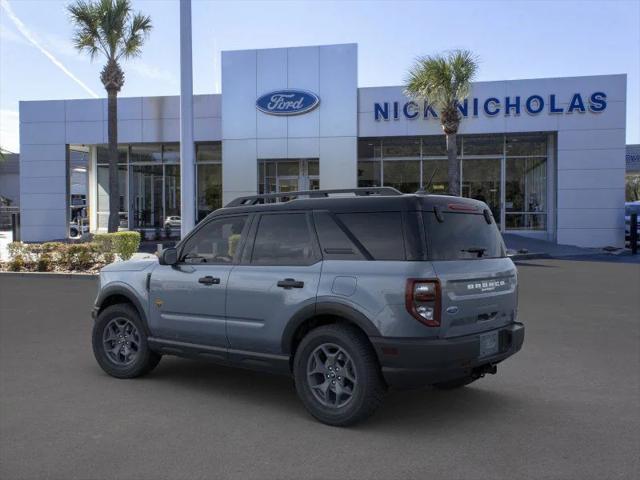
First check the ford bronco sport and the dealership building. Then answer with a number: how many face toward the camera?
1

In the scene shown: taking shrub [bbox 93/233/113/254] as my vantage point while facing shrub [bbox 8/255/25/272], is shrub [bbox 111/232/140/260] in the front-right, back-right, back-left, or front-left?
back-left

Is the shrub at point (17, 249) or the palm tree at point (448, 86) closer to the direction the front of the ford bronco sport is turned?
the shrub

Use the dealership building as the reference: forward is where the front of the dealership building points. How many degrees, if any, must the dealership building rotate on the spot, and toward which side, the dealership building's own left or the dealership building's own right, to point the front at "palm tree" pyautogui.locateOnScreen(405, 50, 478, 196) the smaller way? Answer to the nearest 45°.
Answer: approximately 45° to the dealership building's own left

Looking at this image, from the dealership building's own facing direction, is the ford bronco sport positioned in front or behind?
in front

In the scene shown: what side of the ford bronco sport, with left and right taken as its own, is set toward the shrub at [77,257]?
front

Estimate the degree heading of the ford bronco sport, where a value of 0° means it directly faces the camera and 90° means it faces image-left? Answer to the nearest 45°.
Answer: approximately 135°

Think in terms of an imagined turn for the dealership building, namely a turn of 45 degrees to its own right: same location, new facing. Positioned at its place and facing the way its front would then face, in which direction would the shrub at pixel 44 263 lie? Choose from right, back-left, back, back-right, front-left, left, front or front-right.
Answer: front

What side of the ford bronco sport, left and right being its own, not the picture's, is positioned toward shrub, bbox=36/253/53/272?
front

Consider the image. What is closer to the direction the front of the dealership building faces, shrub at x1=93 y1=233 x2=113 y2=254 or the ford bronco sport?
the ford bronco sport

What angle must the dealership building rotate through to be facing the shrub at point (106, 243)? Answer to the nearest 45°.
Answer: approximately 45° to its right

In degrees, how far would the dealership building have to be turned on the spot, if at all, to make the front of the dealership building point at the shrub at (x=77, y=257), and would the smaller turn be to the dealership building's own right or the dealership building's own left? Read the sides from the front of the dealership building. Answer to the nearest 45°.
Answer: approximately 45° to the dealership building's own right

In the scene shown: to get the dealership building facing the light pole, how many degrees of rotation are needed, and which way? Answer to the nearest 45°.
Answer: approximately 45° to its right

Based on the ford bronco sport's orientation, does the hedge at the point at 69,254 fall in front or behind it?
in front

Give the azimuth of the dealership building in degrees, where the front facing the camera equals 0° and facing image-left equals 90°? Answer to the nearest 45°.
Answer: approximately 0°

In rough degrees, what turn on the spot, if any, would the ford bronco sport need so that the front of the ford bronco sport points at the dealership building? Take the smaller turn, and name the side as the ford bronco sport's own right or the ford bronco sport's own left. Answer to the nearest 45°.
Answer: approximately 45° to the ford bronco sport's own right
